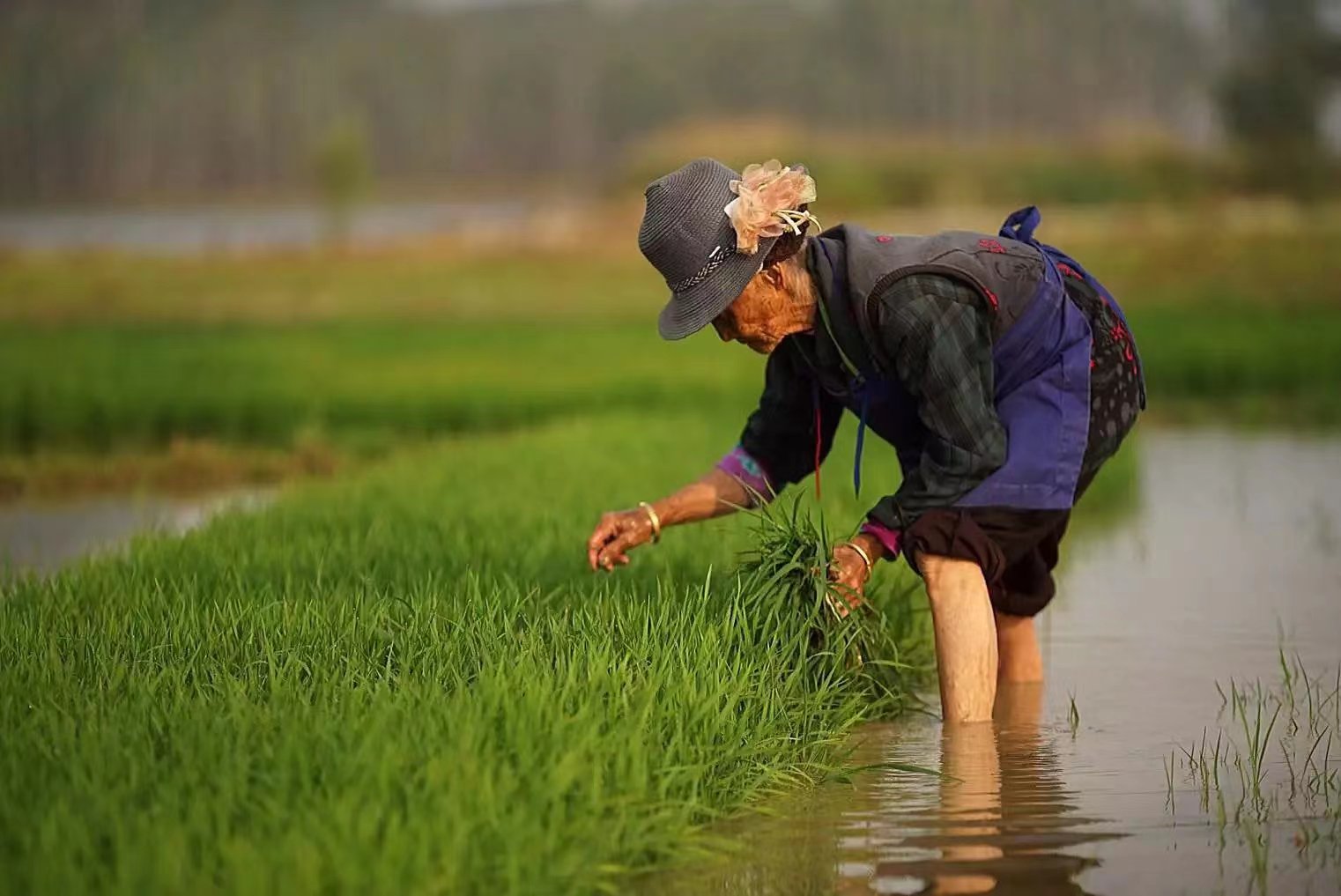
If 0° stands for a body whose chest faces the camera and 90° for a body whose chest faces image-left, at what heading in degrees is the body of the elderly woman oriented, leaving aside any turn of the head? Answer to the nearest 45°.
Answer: approximately 90°

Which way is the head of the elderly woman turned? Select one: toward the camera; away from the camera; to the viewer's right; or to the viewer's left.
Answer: to the viewer's left
